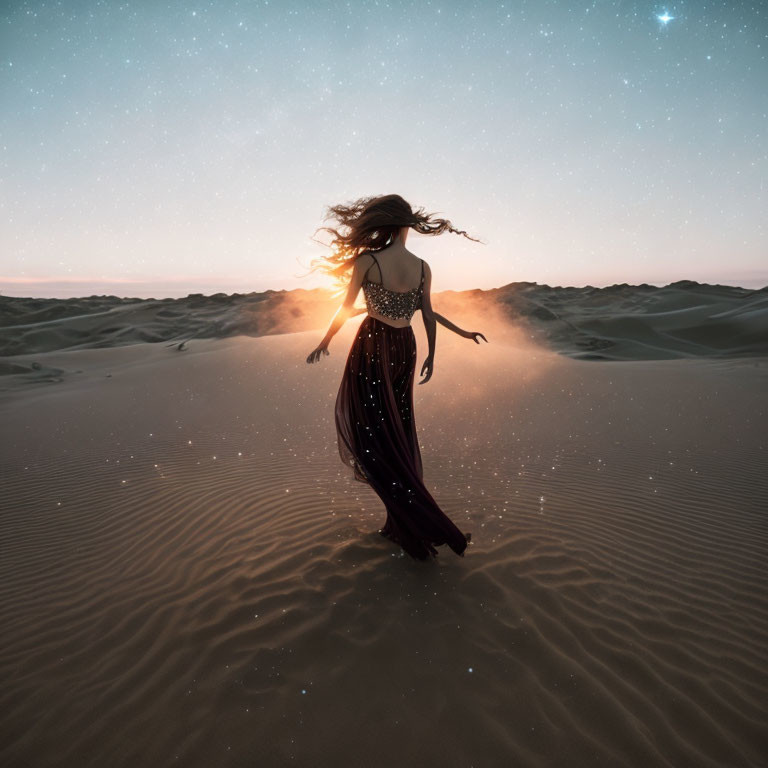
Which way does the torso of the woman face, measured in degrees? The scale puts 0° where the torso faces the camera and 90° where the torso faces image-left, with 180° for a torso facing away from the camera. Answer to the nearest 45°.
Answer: approximately 180°
